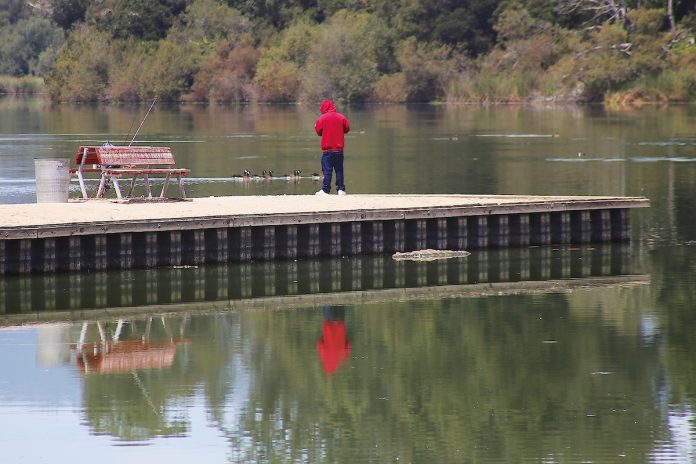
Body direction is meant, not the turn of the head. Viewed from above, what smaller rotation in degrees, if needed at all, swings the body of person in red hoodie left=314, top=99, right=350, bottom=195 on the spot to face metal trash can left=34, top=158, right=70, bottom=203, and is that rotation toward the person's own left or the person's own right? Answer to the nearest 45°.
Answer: approximately 90° to the person's own left

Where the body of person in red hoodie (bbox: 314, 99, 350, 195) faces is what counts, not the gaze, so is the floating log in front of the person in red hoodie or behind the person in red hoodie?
behind

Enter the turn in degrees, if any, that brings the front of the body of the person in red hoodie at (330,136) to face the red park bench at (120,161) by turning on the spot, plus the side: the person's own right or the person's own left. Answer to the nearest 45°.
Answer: approximately 90° to the person's own left

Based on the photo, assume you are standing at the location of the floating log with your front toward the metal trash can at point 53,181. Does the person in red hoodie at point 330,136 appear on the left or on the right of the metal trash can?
right

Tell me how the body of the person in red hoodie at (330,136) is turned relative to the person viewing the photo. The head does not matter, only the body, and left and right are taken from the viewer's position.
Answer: facing away from the viewer
